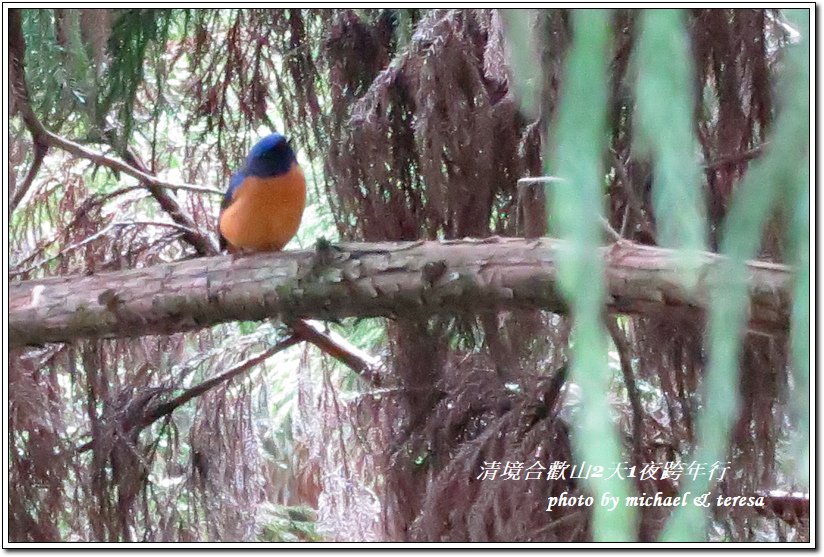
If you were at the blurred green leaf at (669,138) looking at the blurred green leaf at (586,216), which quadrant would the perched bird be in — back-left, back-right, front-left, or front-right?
front-right

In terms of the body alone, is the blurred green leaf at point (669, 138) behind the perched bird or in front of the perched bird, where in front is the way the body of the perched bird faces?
in front

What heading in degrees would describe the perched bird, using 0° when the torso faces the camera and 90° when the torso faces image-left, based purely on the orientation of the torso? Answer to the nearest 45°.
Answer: approximately 315°

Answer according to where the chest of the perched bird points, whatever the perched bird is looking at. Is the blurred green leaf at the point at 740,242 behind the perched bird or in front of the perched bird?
in front
